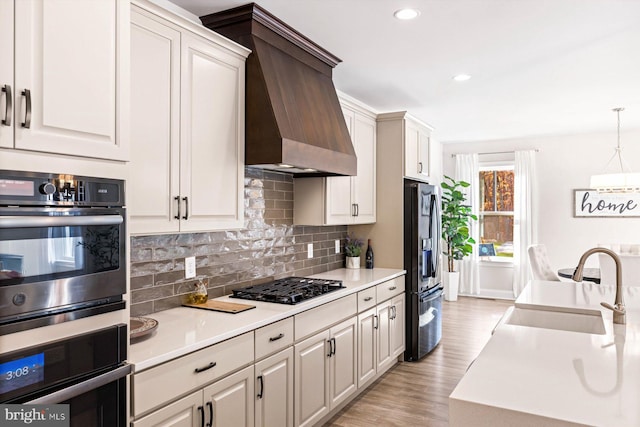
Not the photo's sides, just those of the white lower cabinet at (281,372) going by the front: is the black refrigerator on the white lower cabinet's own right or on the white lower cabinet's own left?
on the white lower cabinet's own left

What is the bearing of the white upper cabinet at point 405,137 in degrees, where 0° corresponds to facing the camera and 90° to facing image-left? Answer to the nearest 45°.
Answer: approximately 315°

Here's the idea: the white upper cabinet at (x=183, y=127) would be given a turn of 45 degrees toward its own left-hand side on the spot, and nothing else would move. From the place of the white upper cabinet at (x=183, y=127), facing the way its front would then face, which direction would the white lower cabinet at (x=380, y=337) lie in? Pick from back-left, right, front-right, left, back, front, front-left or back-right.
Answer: front-left

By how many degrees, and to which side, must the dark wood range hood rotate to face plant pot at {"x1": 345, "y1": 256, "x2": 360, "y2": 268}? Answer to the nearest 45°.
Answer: approximately 90° to its left

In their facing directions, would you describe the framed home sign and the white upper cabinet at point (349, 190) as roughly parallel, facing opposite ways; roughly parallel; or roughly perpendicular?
roughly perpendicular

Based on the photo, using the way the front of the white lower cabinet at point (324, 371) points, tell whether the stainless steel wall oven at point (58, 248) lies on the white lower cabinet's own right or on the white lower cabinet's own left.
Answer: on the white lower cabinet's own right

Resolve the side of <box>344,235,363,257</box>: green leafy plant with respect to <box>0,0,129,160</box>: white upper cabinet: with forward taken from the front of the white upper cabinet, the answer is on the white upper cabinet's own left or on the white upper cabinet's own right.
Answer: on the white upper cabinet's own left

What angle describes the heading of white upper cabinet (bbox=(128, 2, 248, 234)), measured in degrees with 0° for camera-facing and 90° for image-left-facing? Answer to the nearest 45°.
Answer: approximately 315°
